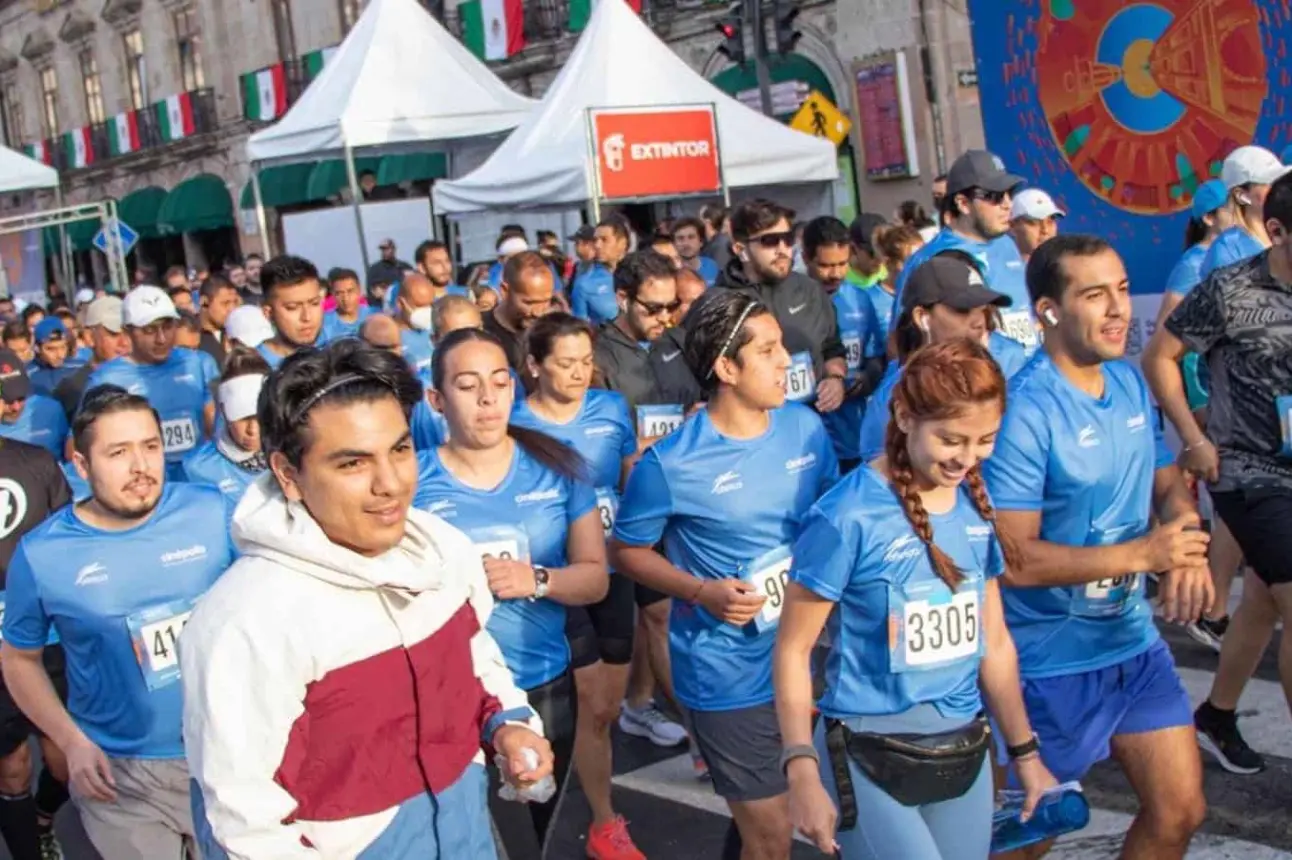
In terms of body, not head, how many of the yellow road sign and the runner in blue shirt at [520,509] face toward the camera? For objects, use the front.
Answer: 2

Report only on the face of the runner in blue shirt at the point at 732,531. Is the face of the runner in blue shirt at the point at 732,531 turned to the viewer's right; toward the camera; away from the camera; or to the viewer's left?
to the viewer's right

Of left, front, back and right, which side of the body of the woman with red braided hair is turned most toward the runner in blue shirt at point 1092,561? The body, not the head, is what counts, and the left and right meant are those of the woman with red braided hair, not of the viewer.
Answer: left

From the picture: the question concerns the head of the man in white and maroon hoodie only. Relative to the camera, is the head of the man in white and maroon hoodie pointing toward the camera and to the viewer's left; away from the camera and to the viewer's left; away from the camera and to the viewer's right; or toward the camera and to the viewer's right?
toward the camera and to the viewer's right

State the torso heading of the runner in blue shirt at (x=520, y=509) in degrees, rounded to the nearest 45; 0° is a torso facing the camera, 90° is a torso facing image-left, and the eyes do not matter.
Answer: approximately 0°

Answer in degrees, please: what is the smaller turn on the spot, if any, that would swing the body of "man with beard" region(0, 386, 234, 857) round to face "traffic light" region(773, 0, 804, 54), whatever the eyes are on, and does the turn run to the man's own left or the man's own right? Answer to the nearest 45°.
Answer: approximately 90° to the man's own left
